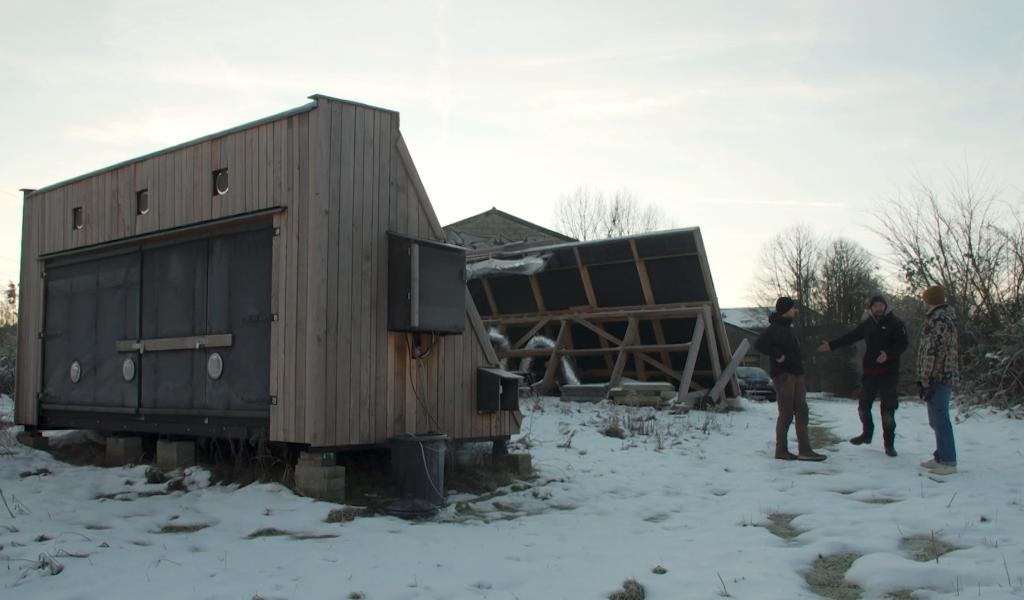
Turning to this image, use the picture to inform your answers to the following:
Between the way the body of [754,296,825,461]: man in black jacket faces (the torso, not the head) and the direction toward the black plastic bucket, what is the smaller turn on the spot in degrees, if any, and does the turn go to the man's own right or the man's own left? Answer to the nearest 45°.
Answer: approximately 135° to the man's own right

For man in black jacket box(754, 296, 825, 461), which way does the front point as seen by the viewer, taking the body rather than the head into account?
to the viewer's right

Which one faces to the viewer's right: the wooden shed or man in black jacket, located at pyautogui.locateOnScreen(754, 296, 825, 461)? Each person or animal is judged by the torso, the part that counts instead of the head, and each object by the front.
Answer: the man in black jacket

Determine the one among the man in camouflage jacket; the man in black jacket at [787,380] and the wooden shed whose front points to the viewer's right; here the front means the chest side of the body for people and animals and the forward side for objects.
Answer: the man in black jacket

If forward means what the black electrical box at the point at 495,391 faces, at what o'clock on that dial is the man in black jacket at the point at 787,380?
The man in black jacket is roughly at 10 o'clock from the black electrical box.

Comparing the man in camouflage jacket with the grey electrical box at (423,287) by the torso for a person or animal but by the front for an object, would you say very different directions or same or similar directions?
very different directions

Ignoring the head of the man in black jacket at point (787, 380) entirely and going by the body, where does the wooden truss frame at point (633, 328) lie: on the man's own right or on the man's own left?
on the man's own left

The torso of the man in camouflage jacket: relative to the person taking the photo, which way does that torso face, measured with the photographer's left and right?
facing to the left of the viewer

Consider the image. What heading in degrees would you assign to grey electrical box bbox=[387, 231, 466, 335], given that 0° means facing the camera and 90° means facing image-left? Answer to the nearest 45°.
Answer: approximately 315°

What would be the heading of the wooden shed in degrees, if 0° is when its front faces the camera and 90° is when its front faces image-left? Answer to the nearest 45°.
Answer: approximately 45°

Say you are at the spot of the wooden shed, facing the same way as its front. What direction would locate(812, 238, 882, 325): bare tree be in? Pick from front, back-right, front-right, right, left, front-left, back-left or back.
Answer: back
